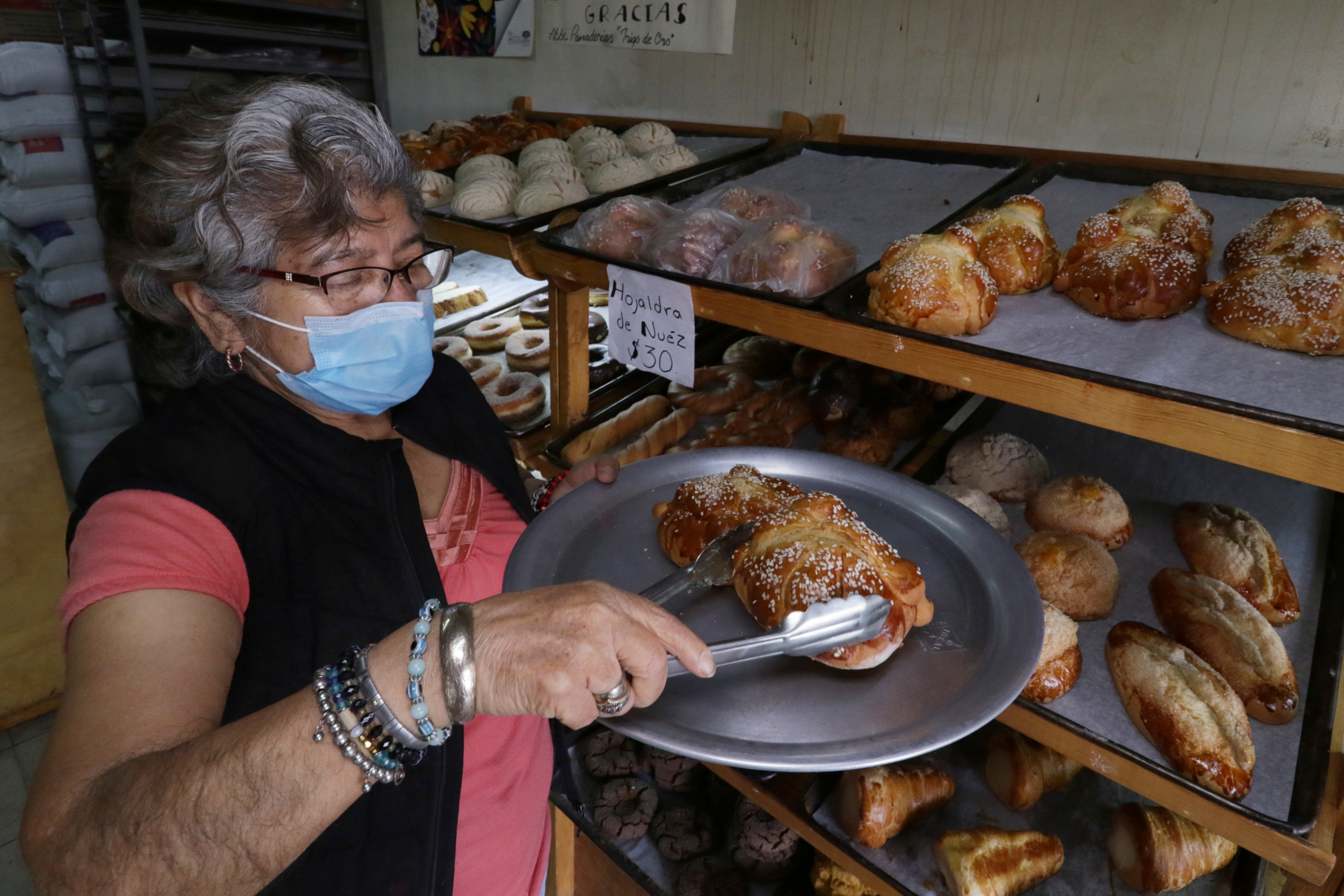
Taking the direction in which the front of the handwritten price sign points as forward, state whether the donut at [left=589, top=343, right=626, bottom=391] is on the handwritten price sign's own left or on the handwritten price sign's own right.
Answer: on the handwritten price sign's own right

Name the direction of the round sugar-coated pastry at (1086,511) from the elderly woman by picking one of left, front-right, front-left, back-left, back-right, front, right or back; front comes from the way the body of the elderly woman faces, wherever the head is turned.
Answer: front-left

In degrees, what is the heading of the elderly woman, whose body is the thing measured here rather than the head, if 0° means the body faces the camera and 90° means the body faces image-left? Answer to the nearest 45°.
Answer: approximately 315°

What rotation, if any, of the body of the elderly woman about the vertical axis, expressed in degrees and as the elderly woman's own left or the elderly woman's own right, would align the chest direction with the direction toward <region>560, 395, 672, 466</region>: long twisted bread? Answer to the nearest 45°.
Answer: approximately 90° to the elderly woman's own left

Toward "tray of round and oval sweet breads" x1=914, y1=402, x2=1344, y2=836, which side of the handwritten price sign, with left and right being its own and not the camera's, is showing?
left

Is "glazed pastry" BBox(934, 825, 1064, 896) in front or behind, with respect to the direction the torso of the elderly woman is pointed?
in front

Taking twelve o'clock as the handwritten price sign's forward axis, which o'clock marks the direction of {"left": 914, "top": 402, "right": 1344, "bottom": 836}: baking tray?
The baking tray is roughly at 8 o'clock from the handwritten price sign.

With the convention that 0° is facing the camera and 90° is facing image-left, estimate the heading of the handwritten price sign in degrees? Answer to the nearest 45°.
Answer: approximately 45°

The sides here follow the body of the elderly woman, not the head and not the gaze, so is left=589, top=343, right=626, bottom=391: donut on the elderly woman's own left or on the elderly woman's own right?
on the elderly woman's own left

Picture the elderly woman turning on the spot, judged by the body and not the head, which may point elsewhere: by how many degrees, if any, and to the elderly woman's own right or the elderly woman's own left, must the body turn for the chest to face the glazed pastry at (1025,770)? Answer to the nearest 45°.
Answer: approximately 45° to the elderly woman's own left

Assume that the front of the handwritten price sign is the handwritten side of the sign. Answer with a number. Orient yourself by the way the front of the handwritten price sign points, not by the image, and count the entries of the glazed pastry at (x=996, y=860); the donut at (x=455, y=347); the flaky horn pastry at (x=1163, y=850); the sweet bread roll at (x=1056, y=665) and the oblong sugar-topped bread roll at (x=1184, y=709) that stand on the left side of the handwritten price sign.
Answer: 4

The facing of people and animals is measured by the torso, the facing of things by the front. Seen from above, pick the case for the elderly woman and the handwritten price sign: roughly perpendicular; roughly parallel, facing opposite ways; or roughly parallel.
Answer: roughly perpendicular
